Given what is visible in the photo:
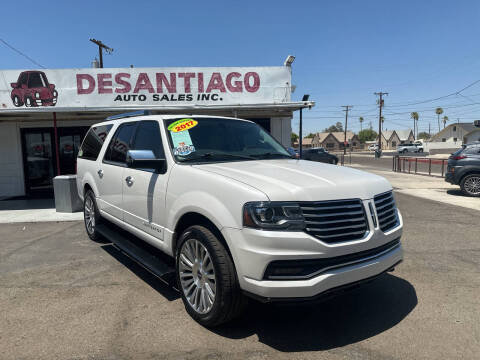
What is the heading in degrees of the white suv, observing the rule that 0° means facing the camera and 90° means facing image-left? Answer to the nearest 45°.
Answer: approximately 315°

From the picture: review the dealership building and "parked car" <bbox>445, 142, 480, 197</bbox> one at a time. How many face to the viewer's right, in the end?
1

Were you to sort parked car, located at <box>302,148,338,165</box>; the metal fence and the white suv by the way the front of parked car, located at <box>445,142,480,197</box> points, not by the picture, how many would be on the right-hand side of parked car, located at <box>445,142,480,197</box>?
1

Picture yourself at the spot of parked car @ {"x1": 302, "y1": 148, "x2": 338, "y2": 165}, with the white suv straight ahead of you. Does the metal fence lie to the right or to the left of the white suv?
left

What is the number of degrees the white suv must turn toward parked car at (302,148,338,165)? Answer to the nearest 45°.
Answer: approximately 135° to its left

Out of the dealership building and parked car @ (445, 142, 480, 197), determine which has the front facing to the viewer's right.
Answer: the parked car

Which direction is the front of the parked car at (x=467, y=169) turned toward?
to the viewer's right

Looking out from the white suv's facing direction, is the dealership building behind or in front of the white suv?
behind

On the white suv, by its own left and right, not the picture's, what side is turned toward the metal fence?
left

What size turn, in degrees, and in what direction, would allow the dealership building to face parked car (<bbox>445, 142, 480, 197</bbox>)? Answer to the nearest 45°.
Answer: approximately 90° to its left

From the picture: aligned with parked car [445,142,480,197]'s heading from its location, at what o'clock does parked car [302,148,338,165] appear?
parked car [302,148,338,165] is roughly at 8 o'clock from parked car [445,142,480,197].
